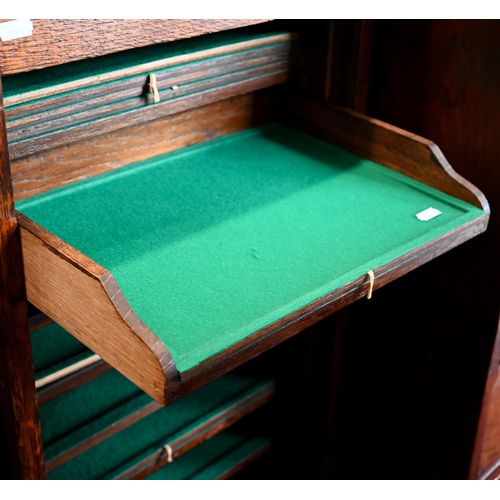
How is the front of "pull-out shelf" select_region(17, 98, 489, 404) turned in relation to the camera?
facing the viewer and to the right of the viewer
